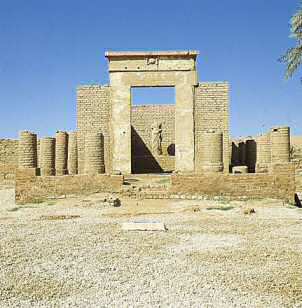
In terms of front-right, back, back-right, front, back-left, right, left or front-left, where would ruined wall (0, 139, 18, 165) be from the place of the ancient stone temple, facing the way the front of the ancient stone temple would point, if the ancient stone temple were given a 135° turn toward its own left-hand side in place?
left

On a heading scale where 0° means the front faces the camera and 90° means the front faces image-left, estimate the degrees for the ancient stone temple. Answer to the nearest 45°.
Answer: approximately 0°

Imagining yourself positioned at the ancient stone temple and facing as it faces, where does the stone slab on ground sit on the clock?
The stone slab on ground is roughly at 12 o'clock from the ancient stone temple.

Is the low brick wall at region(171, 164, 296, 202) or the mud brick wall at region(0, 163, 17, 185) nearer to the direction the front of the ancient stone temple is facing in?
the low brick wall

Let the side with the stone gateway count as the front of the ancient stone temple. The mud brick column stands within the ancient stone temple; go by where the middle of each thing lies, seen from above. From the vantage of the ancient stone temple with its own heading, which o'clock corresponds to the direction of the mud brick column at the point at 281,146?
The mud brick column is roughly at 10 o'clock from the ancient stone temple.

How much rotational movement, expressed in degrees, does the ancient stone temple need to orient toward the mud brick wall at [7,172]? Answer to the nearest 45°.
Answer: approximately 135° to its right

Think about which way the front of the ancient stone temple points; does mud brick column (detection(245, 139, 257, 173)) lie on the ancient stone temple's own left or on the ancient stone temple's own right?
on the ancient stone temple's own left

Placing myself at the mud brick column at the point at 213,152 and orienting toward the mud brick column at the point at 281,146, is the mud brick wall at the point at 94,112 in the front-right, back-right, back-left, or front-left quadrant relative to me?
back-left

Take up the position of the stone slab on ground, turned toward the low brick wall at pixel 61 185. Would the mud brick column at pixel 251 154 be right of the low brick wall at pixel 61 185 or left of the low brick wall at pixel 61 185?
right

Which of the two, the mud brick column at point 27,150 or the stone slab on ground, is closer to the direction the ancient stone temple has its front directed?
the stone slab on ground
